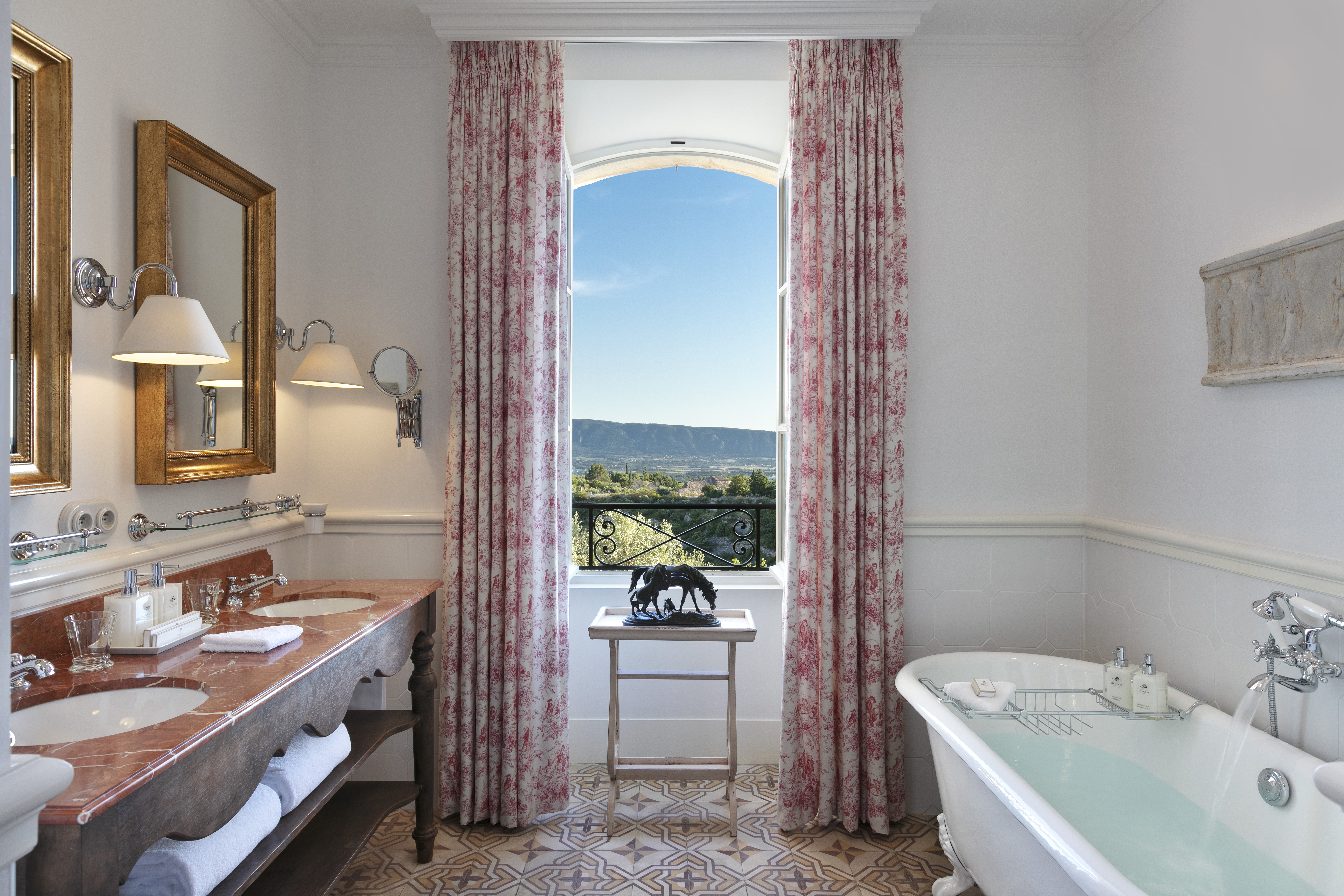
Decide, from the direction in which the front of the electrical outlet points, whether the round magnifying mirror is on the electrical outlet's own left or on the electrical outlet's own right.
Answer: on the electrical outlet's own left

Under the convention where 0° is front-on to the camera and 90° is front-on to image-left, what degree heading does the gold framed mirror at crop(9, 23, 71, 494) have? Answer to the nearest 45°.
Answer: approximately 315°

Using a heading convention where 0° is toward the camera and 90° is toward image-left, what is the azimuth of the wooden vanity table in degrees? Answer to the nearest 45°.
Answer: approximately 315°

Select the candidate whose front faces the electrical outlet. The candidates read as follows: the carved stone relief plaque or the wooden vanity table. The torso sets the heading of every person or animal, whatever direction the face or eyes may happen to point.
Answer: the carved stone relief plaque

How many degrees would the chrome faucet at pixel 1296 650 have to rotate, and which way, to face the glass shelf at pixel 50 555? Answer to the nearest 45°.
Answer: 0° — it already faces it

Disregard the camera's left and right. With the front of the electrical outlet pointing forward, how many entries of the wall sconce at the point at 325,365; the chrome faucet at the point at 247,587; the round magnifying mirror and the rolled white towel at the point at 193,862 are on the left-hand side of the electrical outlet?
3
